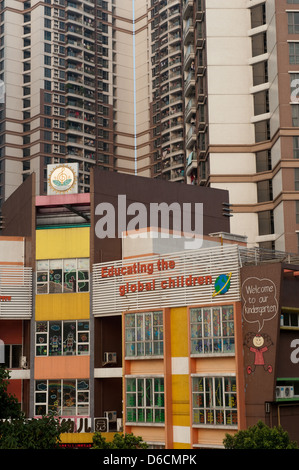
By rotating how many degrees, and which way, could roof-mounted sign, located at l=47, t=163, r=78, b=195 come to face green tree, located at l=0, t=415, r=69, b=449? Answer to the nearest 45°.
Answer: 0° — it already faces it

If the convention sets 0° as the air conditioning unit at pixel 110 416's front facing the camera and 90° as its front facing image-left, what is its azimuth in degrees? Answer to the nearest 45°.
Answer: approximately 0°

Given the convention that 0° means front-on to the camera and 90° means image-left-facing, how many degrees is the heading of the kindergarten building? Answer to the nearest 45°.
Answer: approximately 0°

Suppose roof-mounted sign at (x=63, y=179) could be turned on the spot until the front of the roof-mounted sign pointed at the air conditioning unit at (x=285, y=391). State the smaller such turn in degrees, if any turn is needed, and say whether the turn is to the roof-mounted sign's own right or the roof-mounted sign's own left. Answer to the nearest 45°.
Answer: approximately 45° to the roof-mounted sign's own left
